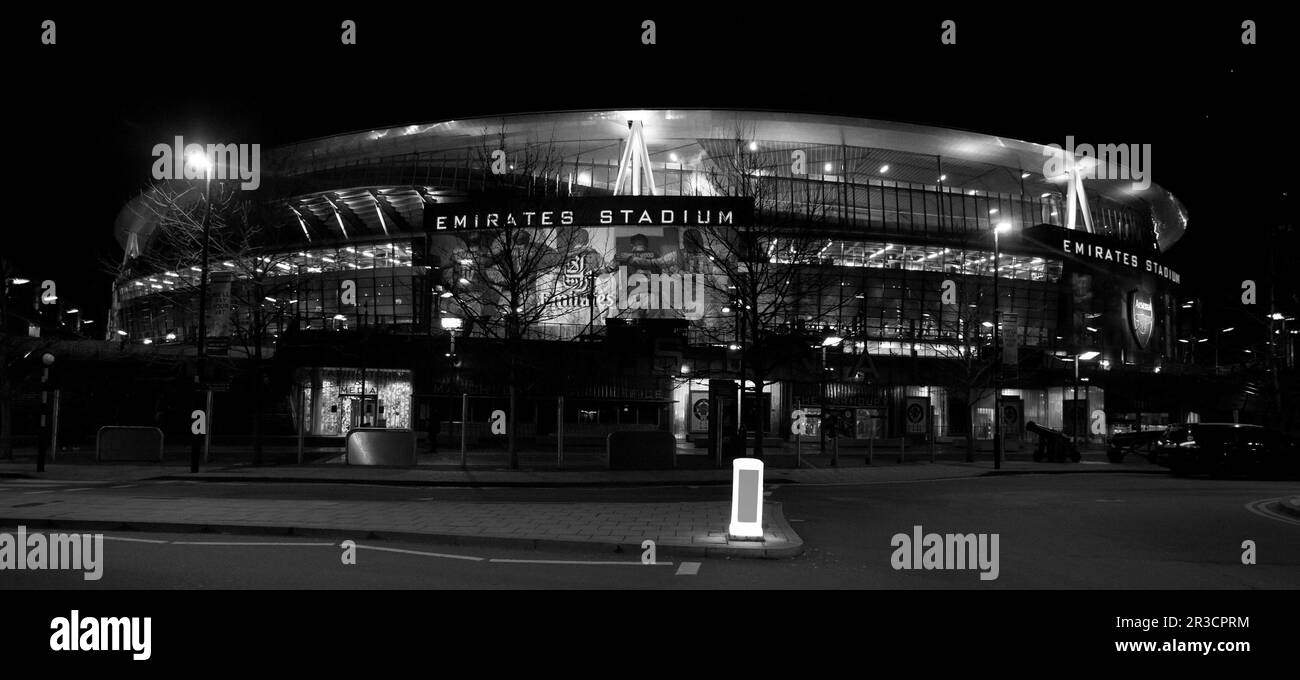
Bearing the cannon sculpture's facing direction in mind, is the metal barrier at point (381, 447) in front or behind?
in front

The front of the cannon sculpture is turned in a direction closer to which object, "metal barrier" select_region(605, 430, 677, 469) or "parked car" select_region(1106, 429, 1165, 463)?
the metal barrier

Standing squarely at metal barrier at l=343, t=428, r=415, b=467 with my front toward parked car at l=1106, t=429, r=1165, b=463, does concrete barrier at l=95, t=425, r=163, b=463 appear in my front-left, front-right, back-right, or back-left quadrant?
back-left

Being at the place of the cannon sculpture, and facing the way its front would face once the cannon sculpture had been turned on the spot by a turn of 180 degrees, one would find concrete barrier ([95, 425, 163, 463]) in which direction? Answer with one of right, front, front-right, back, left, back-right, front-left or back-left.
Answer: back-right

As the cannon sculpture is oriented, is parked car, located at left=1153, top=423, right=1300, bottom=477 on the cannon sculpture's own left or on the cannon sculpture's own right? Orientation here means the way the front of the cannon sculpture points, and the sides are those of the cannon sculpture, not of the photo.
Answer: on the cannon sculpture's own left

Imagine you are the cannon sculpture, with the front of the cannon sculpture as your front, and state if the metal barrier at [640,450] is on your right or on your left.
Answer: on your left

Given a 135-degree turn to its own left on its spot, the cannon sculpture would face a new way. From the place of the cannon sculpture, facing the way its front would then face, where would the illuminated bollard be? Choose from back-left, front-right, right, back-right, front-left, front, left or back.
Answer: front-right

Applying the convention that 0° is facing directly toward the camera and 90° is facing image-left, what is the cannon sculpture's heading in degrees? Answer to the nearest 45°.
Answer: approximately 90°

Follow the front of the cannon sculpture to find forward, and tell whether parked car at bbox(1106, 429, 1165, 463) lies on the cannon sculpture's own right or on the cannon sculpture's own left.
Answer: on the cannon sculpture's own right
